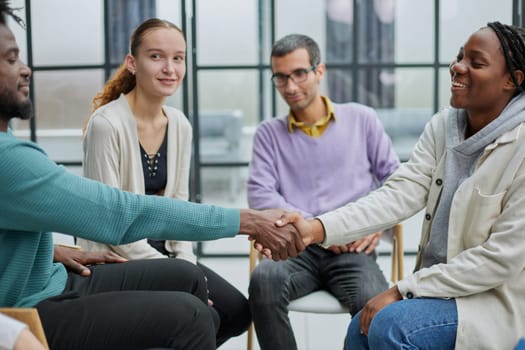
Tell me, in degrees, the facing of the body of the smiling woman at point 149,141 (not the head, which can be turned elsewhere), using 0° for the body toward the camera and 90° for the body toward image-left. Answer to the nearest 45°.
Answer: approximately 315°

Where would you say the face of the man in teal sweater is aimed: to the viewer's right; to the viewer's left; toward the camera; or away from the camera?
to the viewer's right

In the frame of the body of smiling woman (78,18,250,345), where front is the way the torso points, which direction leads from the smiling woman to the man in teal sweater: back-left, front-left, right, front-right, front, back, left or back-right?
front-right

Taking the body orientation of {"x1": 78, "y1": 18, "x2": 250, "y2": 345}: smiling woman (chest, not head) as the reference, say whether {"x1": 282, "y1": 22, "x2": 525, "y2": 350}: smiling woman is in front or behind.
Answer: in front

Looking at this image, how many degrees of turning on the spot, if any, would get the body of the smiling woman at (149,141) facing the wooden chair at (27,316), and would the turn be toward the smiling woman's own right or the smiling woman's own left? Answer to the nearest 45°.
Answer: approximately 45° to the smiling woman's own right

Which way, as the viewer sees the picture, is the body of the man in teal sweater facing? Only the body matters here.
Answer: to the viewer's right

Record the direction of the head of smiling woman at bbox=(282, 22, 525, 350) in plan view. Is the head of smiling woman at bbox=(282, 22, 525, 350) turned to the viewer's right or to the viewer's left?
to the viewer's left

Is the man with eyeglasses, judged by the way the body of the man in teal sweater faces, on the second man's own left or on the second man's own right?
on the second man's own left

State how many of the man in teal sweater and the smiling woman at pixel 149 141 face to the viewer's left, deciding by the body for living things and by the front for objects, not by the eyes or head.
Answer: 0

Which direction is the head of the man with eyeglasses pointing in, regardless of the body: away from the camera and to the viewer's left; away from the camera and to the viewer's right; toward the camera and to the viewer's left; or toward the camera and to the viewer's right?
toward the camera and to the viewer's left

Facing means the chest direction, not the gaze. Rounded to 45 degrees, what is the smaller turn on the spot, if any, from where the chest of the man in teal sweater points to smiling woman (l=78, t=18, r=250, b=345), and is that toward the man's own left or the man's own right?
approximately 90° to the man's own left
